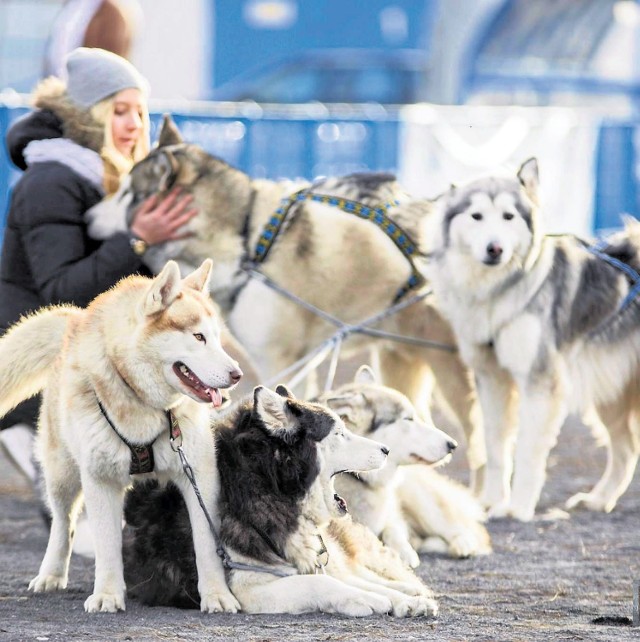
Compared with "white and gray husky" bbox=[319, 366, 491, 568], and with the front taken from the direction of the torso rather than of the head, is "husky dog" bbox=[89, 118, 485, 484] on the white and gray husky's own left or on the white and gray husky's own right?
on the white and gray husky's own right

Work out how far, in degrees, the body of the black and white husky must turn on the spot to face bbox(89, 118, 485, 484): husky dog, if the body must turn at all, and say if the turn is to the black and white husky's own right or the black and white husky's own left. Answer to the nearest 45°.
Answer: approximately 90° to the black and white husky's own left

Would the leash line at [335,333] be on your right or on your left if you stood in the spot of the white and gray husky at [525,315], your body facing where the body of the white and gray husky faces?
on your right

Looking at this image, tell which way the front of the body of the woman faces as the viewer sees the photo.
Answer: to the viewer's right

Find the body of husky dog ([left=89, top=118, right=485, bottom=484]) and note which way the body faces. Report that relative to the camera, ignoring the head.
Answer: to the viewer's left

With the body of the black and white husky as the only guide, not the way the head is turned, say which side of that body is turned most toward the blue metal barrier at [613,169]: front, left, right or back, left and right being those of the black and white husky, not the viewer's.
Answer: left

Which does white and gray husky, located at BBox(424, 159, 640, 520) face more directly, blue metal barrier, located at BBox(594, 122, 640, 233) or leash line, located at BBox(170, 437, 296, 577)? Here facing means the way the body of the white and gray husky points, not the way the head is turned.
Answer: the leash line
